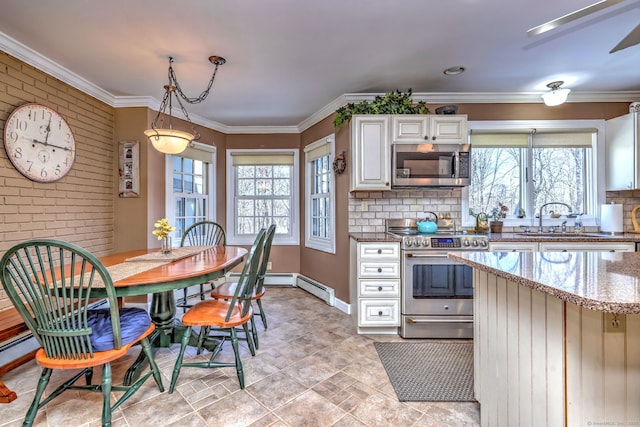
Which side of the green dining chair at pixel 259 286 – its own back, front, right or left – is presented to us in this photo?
left

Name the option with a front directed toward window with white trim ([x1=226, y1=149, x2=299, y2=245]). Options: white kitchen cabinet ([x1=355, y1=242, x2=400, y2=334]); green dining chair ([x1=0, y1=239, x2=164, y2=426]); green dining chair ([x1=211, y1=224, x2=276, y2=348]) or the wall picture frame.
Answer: green dining chair ([x1=0, y1=239, x2=164, y2=426])

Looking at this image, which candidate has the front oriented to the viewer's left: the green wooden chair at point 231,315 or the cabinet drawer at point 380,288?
the green wooden chair

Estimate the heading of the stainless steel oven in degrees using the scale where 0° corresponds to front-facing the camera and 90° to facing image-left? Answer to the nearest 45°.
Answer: approximately 0°

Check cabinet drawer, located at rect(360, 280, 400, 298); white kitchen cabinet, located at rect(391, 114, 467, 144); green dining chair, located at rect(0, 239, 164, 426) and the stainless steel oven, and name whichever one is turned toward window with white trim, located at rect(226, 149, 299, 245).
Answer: the green dining chair

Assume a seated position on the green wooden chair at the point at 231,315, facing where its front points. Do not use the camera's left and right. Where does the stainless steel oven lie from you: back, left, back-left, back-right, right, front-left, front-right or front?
back

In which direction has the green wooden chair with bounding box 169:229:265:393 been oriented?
to the viewer's left

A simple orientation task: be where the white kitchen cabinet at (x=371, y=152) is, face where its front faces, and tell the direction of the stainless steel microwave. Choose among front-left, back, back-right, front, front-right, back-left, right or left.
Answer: left

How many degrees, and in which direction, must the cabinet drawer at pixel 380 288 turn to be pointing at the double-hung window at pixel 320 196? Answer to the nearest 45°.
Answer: approximately 135° to its right

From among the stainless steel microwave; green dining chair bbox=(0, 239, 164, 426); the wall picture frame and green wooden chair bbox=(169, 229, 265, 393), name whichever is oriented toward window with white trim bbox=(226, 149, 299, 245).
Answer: the green dining chair

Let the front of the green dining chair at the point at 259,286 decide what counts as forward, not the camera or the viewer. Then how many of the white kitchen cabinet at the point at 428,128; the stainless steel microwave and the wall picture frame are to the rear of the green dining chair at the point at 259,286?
2
